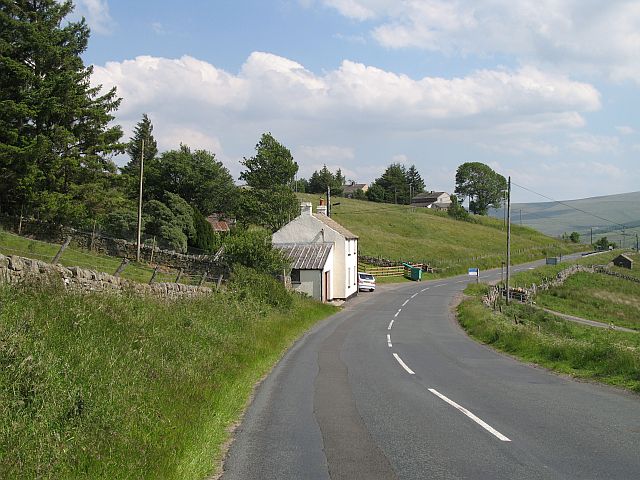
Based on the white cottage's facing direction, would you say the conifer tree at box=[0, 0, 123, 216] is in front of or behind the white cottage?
behind

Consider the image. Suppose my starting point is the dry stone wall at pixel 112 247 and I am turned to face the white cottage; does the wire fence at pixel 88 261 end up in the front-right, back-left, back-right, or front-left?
back-right

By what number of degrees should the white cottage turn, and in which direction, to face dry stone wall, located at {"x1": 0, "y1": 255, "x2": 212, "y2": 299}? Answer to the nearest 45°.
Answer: approximately 90° to its right

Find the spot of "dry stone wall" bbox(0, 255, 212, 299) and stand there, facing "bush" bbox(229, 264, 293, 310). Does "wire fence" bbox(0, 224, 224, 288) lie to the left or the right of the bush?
left

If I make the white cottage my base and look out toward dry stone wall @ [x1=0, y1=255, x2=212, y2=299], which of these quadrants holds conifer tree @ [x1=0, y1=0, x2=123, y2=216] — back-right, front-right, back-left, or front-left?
front-right

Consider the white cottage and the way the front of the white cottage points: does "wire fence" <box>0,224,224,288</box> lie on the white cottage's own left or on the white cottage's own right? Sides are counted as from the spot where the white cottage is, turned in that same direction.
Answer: on the white cottage's own right

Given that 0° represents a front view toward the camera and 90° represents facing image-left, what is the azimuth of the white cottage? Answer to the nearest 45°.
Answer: approximately 270°

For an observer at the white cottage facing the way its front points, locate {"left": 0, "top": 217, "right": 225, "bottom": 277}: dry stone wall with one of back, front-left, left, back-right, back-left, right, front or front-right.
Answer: back-right
